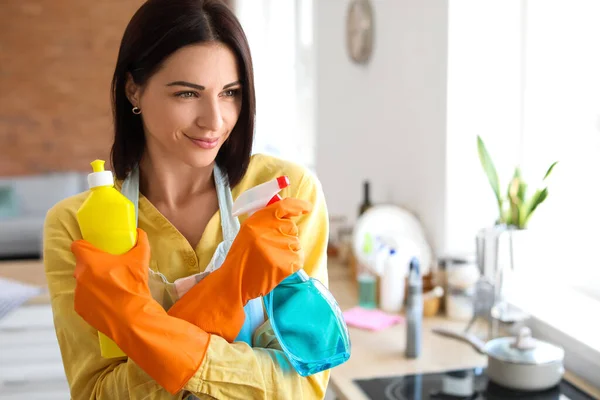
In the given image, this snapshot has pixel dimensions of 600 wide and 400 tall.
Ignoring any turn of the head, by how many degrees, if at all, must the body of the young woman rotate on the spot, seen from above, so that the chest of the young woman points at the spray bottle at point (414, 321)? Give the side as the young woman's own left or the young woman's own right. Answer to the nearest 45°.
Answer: approximately 135° to the young woman's own left

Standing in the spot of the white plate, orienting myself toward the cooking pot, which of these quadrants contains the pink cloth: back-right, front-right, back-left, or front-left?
front-right

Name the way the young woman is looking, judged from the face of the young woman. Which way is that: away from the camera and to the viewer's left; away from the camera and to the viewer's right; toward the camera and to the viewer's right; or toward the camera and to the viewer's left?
toward the camera and to the viewer's right

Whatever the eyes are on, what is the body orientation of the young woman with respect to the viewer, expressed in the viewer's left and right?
facing the viewer

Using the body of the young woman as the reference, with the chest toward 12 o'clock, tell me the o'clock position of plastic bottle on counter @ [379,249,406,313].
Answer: The plastic bottle on counter is roughly at 7 o'clock from the young woman.

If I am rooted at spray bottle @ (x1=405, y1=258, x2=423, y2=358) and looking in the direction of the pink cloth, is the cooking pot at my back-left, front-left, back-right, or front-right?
back-right

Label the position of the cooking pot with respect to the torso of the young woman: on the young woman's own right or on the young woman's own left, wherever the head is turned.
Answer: on the young woman's own left

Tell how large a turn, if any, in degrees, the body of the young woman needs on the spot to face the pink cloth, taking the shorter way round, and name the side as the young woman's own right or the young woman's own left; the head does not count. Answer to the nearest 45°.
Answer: approximately 135° to the young woman's own left

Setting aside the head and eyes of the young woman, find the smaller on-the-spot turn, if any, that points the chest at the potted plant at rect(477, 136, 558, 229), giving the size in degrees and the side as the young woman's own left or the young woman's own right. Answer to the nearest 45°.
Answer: approximately 135° to the young woman's own left

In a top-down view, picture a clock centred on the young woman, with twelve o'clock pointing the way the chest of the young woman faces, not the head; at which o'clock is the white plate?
The white plate is roughly at 7 o'clock from the young woman.
